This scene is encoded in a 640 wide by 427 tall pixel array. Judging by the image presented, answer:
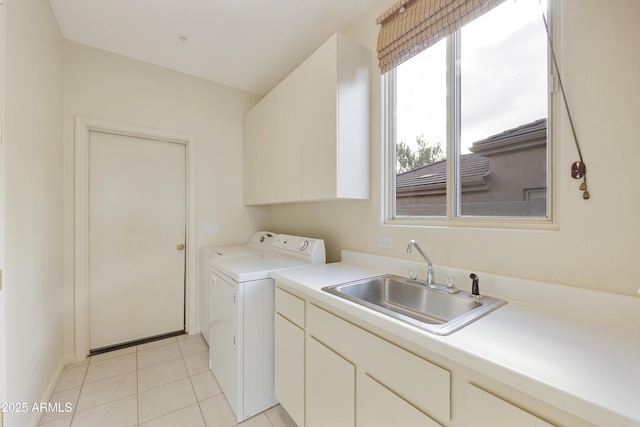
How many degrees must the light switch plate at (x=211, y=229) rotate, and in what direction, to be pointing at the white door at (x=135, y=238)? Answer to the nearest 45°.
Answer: approximately 90° to its right

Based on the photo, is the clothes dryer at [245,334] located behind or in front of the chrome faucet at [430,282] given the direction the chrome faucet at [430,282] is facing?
in front

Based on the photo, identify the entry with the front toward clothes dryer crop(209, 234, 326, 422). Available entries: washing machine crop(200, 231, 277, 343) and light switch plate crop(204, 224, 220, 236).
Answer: the light switch plate

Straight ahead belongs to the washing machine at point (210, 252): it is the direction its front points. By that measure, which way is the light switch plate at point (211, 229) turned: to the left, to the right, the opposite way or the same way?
to the left

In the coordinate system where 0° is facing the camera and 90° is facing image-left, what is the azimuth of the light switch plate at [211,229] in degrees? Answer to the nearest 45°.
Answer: approximately 0°

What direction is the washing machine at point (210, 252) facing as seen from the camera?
to the viewer's left

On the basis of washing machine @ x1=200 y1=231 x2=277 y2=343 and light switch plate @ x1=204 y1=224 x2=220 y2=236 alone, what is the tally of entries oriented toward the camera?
1

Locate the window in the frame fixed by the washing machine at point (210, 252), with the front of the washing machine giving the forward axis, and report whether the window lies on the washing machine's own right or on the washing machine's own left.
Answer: on the washing machine's own left

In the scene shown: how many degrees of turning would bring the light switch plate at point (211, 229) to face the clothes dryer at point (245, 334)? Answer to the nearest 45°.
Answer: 0° — it already faces it

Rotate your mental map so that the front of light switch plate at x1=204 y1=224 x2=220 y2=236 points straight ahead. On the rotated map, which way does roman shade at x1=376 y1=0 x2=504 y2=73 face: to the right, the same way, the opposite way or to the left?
to the right

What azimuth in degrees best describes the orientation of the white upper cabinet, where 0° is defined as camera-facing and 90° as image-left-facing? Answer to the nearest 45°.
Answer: approximately 45°
